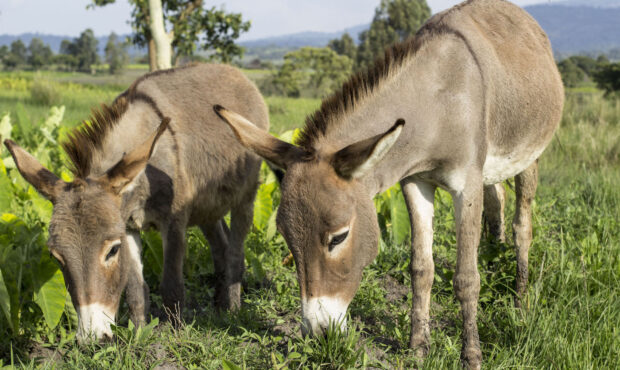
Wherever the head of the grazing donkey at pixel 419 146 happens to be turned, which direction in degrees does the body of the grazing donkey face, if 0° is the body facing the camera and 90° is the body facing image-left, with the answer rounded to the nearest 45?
approximately 45°

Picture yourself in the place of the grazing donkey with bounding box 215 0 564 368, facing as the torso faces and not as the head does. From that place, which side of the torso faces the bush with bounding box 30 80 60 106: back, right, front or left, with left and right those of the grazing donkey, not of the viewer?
right

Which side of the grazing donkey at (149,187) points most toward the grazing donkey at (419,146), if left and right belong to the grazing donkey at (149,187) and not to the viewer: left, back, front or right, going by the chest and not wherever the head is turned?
left

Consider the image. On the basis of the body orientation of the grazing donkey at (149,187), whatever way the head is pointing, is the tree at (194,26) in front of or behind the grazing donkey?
behind

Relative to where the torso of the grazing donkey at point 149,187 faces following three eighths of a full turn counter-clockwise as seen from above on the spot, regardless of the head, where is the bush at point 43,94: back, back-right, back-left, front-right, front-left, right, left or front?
left

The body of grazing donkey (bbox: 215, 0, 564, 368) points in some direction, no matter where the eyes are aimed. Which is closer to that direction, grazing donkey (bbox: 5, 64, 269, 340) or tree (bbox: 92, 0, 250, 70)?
the grazing donkey

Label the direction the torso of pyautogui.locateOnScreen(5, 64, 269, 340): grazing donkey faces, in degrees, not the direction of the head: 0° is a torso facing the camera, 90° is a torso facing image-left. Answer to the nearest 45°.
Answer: approximately 45°
